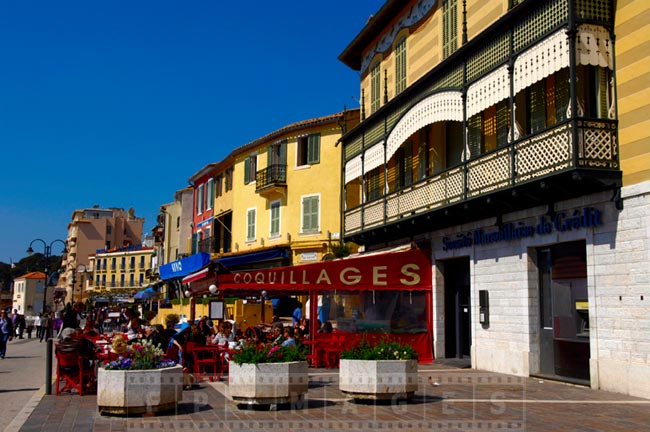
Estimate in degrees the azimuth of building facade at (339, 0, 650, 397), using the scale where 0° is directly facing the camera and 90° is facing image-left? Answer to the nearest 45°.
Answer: approximately 45°

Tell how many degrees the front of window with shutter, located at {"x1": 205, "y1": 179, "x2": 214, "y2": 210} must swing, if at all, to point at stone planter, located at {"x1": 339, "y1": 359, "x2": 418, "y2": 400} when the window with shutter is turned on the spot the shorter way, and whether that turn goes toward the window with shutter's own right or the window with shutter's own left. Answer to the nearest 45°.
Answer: approximately 45° to the window with shutter's own left

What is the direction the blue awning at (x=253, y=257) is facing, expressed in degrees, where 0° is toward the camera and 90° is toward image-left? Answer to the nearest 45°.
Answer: approximately 45°

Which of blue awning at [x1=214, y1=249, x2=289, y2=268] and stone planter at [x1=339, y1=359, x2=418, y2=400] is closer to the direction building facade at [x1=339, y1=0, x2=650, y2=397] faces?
the stone planter

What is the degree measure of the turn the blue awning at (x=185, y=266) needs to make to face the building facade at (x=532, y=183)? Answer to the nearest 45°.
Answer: approximately 45° to its left

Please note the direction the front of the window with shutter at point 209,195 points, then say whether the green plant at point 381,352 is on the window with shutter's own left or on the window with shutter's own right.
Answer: on the window with shutter's own left

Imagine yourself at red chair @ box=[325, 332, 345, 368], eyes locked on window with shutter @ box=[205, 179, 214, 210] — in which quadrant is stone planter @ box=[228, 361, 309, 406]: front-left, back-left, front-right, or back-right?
back-left

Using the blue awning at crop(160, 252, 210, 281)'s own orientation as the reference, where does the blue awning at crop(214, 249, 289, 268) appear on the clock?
the blue awning at crop(214, 249, 289, 268) is roughly at 8 o'clock from the blue awning at crop(160, 252, 210, 281).

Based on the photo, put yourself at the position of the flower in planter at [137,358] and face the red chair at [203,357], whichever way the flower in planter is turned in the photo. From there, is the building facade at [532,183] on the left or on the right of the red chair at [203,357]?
right

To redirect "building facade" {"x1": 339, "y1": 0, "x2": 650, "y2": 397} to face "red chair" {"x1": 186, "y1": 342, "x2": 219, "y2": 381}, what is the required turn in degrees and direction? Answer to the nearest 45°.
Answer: approximately 45° to its right

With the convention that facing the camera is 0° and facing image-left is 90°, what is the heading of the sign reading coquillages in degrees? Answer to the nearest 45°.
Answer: approximately 45°
